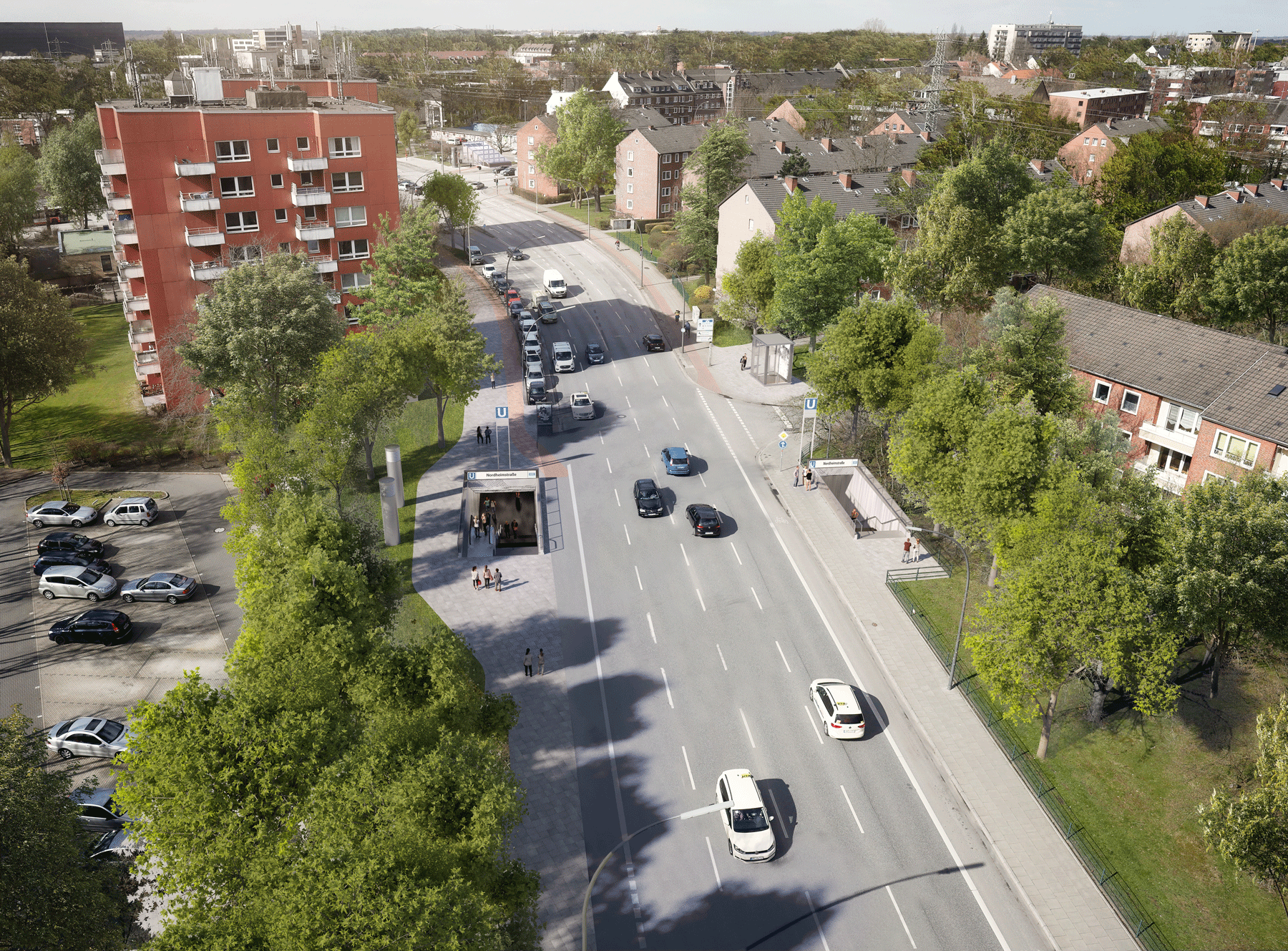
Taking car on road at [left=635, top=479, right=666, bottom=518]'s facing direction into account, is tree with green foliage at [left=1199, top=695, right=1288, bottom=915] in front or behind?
in front

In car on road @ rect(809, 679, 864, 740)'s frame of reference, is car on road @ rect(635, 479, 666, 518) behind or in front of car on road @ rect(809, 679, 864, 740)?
in front

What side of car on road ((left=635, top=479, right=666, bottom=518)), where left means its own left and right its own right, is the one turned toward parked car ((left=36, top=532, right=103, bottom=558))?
right

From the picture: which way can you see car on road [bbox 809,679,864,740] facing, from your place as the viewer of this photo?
facing away from the viewer and to the left of the viewer

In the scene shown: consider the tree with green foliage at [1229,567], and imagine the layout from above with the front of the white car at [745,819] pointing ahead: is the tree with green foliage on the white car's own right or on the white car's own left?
on the white car's own left

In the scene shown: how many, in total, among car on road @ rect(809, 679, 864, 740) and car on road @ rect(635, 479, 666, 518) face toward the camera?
1

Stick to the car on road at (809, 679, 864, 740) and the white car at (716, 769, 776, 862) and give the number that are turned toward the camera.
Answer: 1

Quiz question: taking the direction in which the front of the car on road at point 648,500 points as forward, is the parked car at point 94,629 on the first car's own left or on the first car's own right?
on the first car's own right

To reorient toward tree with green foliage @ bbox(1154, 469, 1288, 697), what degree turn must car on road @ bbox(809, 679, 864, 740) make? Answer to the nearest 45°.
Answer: approximately 135° to its right

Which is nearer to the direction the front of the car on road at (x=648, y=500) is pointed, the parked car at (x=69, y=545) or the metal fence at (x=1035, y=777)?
the metal fence

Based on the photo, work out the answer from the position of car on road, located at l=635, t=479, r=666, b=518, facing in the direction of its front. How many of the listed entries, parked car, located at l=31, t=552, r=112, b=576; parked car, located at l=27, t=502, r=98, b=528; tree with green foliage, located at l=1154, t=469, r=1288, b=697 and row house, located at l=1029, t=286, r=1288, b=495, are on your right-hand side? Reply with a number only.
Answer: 2

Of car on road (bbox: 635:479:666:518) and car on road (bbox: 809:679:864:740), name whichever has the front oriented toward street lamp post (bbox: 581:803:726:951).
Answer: car on road (bbox: 635:479:666:518)

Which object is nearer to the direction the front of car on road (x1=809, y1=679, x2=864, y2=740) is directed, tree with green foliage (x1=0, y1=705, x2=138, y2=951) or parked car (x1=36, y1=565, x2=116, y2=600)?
the parked car

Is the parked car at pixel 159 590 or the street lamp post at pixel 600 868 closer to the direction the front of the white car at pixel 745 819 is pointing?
the street lamp post
